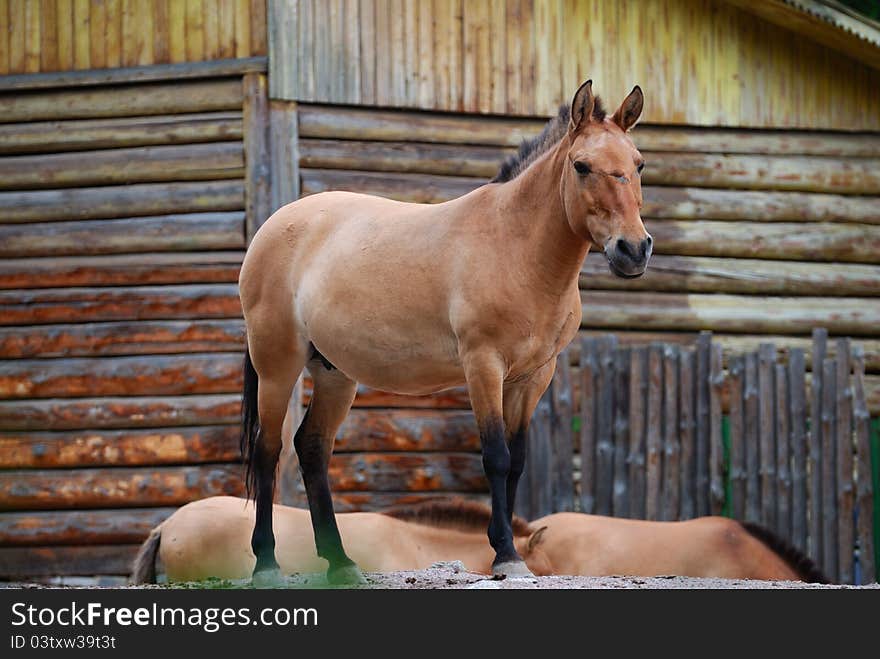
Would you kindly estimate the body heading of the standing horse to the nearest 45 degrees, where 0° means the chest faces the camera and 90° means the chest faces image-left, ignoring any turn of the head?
approximately 315°

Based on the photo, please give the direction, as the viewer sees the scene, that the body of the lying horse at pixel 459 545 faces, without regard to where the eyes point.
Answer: to the viewer's right

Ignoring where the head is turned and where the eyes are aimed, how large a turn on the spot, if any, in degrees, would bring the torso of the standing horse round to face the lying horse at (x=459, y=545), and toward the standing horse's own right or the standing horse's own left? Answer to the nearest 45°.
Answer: approximately 135° to the standing horse's own left

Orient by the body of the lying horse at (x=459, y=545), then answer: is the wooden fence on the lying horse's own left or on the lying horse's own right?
on the lying horse's own left

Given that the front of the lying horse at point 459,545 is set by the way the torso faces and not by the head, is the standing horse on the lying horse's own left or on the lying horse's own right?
on the lying horse's own right

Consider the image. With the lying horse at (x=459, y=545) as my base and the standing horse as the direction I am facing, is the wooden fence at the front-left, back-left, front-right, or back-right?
back-left
